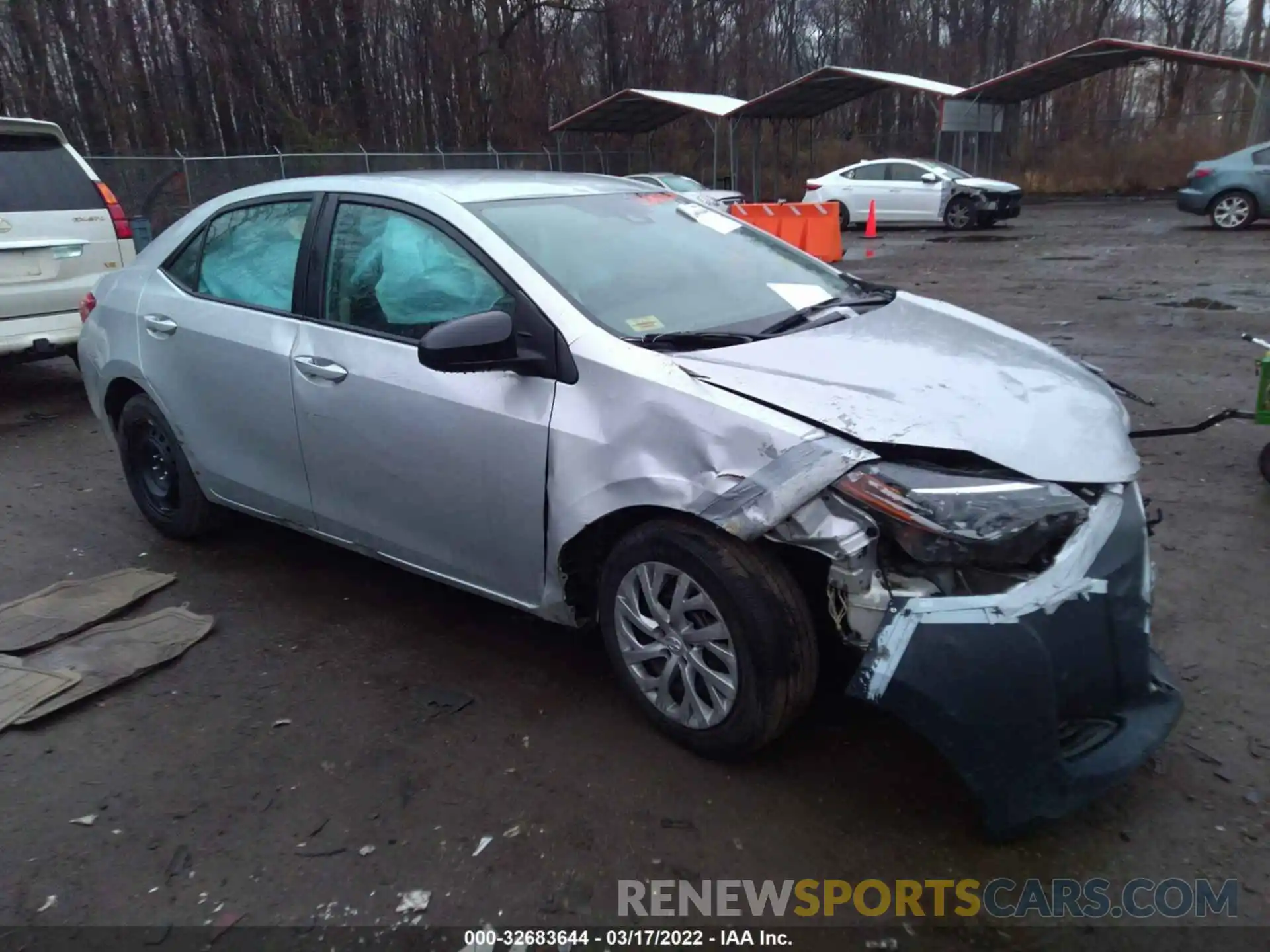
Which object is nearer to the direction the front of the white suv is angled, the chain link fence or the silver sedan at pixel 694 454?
the chain link fence

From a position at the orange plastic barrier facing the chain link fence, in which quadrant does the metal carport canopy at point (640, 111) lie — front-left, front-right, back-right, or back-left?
front-right

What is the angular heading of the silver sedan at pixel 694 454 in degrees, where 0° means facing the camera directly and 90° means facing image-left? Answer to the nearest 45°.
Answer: approximately 315°

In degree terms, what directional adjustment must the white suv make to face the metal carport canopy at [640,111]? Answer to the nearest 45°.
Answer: approximately 45° to its right

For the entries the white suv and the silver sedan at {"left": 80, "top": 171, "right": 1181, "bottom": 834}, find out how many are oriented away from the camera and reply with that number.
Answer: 1

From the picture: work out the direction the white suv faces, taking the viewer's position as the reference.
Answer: facing away from the viewer

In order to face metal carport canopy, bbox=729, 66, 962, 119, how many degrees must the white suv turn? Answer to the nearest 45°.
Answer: approximately 45° to its right

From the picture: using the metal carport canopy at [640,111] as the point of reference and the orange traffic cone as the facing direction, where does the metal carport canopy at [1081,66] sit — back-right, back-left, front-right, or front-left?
front-left

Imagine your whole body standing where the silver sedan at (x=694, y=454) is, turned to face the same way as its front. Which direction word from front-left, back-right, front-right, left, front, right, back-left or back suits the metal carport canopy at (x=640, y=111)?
back-left

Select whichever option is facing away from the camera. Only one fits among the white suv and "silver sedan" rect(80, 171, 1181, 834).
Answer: the white suv

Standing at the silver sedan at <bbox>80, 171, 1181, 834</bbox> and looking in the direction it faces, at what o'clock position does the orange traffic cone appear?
The orange traffic cone is roughly at 8 o'clock from the silver sedan.

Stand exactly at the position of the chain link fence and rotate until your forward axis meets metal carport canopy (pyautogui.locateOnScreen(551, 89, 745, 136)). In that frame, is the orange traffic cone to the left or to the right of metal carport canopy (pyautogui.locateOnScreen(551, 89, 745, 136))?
right

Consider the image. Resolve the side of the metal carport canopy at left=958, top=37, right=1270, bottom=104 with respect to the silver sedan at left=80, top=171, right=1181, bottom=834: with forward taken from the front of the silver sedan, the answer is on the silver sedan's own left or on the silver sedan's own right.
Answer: on the silver sedan's own left
